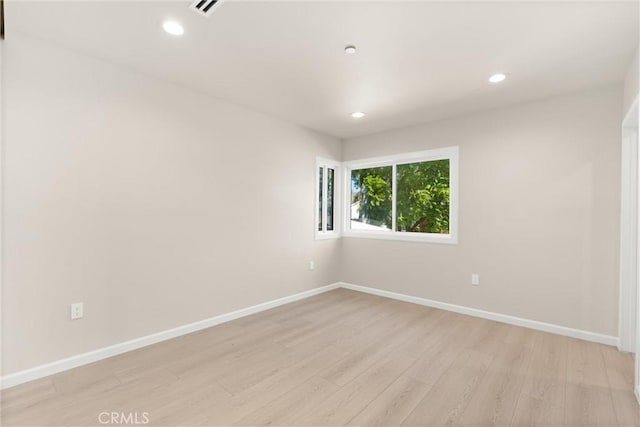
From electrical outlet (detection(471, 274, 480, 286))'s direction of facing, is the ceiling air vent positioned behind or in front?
in front

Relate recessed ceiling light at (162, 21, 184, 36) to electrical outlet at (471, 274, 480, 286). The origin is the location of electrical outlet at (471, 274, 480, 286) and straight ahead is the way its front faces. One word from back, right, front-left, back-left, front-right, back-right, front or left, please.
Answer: front-right

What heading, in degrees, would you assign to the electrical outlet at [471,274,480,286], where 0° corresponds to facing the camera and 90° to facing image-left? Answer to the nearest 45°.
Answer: approximately 0°

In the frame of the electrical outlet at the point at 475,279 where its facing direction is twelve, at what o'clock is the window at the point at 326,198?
The window is roughly at 3 o'clock from the electrical outlet.

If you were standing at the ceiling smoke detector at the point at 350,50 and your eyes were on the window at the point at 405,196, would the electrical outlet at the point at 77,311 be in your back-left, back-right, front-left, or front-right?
back-left

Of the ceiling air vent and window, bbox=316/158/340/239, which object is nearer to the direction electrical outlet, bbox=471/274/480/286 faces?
the ceiling air vent
